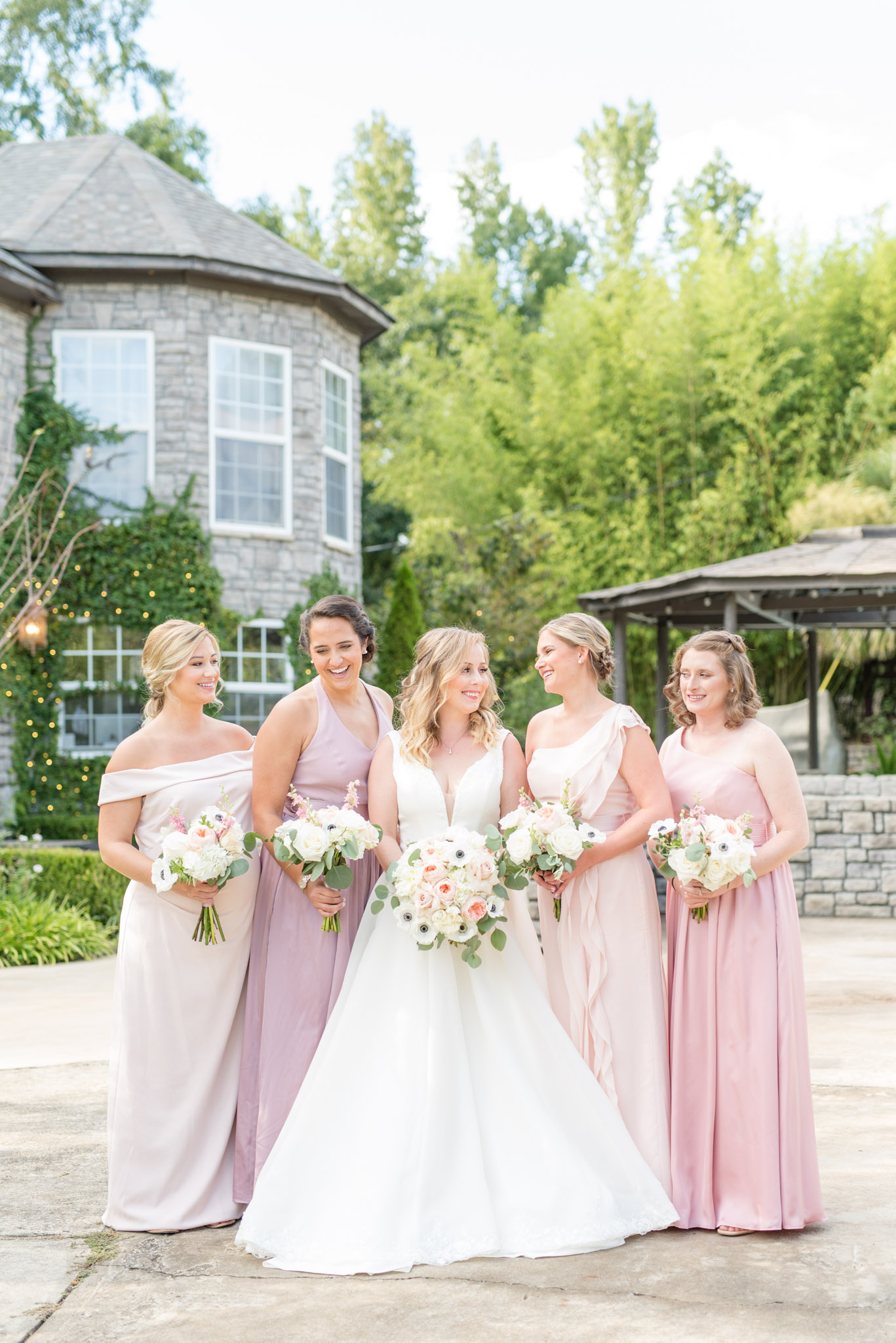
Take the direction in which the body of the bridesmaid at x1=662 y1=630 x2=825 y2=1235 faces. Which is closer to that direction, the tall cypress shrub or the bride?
the bride

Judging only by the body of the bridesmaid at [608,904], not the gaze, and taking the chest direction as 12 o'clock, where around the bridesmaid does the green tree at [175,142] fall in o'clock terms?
The green tree is roughly at 4 o'clock from the bridesmaid.

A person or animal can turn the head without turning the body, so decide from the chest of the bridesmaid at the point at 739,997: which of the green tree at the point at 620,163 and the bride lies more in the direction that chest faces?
the bride

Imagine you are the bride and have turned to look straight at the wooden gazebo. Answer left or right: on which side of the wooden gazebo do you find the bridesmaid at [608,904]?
right

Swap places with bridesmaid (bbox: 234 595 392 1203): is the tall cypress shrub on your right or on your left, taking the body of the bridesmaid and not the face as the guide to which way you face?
on your left

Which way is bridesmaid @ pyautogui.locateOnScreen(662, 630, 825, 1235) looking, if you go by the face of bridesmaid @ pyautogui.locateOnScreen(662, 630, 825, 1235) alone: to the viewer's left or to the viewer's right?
to the viewer's left

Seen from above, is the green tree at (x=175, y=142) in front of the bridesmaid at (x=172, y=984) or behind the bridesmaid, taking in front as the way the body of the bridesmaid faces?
behind

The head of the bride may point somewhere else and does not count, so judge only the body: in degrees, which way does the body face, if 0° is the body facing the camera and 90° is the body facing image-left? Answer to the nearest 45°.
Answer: approximately 0°

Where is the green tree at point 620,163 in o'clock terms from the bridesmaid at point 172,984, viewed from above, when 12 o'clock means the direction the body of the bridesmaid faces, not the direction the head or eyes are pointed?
The green tree is roughly at 8 o'clock from the bridesmaid.

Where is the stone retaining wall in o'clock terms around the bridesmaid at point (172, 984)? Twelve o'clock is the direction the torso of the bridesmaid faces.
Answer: The stone retaining wall is roughly at 9 o'clock from the bridesmaid.

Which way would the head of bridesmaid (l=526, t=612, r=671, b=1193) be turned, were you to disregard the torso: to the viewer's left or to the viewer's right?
to the viewer's left

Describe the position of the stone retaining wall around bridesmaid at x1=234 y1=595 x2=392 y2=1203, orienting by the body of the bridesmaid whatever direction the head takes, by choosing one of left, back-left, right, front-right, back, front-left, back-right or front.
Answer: left
